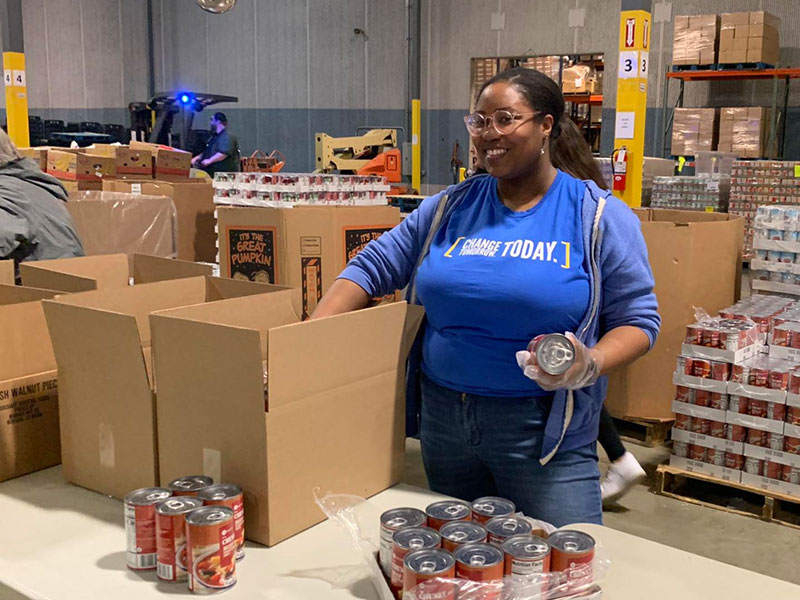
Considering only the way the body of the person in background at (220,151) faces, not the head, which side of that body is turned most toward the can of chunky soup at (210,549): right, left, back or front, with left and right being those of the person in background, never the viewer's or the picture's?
left

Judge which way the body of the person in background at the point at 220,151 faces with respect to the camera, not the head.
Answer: to the viewer's left

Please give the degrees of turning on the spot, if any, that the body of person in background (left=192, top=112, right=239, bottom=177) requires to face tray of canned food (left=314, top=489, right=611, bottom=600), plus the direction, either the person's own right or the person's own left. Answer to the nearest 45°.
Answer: approximately 90° to the person's own left

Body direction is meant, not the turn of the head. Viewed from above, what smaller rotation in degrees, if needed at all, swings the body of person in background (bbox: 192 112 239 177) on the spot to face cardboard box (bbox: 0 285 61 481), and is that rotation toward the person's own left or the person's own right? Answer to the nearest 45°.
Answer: approximately 90° to the person's own left

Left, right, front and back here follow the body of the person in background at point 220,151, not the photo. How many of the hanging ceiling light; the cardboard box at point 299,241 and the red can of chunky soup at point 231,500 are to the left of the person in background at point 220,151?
3

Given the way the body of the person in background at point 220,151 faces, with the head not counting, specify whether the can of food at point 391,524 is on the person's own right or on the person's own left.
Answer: on the person's own left

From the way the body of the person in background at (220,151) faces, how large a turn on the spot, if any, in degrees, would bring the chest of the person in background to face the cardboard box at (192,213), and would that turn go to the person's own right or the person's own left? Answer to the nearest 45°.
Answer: approximately 90° to the person's own left

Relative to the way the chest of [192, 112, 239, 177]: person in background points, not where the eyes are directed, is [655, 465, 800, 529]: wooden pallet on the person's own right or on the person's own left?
on the person's own left

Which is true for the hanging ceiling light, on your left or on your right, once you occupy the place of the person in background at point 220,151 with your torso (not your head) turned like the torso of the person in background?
on your left

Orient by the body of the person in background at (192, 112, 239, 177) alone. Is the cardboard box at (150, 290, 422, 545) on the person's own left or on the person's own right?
on the person's own left

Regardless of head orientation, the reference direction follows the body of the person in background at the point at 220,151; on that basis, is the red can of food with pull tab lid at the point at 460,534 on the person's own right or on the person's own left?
on the person's own left
